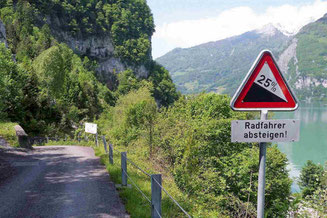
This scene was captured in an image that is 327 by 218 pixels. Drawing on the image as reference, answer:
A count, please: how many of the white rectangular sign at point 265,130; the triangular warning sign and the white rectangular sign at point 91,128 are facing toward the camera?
3

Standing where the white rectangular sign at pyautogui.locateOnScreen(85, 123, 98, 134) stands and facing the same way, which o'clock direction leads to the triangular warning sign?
The triangular warning sign is roughly at 12 o'clock from the white rectangular sign.

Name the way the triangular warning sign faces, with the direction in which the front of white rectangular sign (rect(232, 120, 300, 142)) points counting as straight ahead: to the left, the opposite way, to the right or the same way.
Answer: the same way

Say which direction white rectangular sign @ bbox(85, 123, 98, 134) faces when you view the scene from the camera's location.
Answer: facing the viewer

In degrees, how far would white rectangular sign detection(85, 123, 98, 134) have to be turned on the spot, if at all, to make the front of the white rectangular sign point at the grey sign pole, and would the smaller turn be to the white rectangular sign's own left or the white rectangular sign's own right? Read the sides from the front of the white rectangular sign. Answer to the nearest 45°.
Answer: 0° — it already faces it

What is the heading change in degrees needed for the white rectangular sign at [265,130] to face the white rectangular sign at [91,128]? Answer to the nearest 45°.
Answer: approximately 135° to its right

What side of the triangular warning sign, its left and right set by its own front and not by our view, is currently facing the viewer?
front

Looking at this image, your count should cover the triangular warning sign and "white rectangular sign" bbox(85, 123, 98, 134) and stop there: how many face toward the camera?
2

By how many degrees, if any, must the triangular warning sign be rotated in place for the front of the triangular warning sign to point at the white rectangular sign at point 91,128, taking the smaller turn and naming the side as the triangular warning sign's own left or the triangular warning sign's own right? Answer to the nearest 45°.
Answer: approximately 135° to the triangular warning sign's own right

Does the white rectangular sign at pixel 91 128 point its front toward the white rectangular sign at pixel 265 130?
yes
